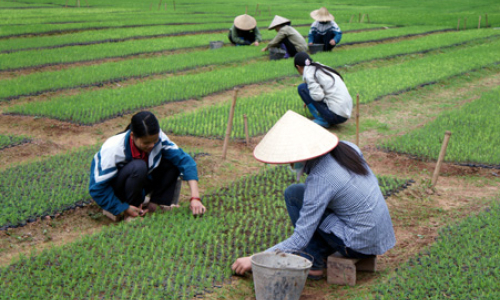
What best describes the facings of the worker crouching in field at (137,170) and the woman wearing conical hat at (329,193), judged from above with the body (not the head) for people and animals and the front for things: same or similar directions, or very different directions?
very different directions

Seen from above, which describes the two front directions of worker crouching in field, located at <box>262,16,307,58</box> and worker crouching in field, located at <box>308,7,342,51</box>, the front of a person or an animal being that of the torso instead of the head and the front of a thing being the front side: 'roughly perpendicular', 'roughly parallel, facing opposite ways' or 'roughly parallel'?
roughly perpendicular

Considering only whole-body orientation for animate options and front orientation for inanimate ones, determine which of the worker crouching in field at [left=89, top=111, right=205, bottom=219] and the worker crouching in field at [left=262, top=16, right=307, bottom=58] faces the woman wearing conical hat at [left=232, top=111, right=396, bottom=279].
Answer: the worker crouching in field at [left=89, top=111, right=205, bottom=219]

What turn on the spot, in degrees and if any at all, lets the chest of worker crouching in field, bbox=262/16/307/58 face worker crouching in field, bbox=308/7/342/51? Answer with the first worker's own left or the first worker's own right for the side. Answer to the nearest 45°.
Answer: approximately 135° to the first worker's own right

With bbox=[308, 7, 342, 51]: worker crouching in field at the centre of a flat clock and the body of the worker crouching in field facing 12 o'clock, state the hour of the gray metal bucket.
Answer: The gray metal bucket is roughly at 12 o'clock from the worker crouching in field.

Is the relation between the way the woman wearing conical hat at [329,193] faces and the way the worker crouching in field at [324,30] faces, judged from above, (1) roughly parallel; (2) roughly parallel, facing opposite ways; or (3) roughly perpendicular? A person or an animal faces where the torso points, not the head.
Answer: roughly perpendicular

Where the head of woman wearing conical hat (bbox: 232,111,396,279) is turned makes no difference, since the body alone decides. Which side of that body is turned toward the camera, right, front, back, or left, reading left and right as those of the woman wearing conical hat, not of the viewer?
left

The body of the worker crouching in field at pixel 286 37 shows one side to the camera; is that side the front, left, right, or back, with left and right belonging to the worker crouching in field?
left

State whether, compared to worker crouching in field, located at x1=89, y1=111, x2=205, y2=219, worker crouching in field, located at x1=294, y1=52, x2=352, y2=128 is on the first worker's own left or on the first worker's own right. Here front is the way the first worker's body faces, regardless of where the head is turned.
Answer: on the first worker's own left

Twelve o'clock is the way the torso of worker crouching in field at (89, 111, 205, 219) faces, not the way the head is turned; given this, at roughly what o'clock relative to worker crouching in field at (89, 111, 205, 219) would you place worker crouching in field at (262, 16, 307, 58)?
worker crouching in field at (262, 16, 307, 58) is roughly at 8 o'clock from worker crouching in field at (89, 111, 205, 219).

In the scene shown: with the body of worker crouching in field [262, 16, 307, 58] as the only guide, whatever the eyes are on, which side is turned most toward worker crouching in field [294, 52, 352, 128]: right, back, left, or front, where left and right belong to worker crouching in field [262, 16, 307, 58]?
left

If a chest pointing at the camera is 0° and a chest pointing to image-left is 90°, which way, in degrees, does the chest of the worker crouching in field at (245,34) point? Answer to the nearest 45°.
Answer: approximately 0°

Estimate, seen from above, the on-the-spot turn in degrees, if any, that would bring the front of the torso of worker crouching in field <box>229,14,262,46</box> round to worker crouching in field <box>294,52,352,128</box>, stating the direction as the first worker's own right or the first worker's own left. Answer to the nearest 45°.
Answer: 0° — they already face them
